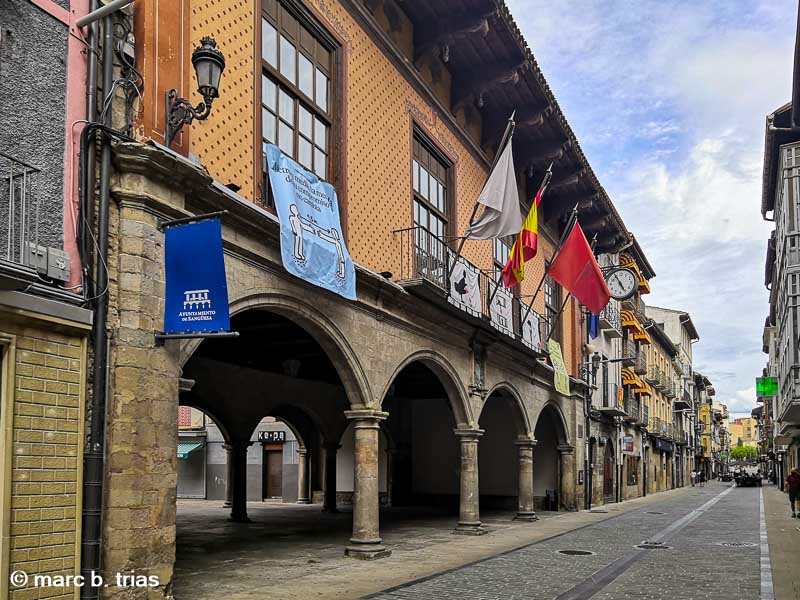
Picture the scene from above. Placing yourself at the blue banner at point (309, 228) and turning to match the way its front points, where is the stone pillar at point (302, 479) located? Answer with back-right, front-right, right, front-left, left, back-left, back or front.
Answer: back-left

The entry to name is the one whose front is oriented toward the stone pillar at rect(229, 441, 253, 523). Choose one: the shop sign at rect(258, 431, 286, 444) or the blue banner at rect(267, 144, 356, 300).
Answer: the shop sign

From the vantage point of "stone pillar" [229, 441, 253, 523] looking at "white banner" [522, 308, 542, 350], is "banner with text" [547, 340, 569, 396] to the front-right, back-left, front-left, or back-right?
front-left

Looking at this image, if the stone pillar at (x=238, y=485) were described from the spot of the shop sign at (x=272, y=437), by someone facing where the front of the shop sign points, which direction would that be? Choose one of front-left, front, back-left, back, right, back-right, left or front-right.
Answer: front

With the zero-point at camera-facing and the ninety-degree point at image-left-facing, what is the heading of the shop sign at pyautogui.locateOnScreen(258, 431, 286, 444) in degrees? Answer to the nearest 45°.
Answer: approximately 0°

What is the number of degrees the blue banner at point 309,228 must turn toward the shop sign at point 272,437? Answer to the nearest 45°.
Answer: approximately 135° to its left

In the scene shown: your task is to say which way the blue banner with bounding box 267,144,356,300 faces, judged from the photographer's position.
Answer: facing the viewer and to the right of the viewer

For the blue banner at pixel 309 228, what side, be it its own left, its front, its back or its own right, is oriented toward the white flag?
left

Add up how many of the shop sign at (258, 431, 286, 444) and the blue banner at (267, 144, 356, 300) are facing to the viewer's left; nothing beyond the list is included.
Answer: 0
